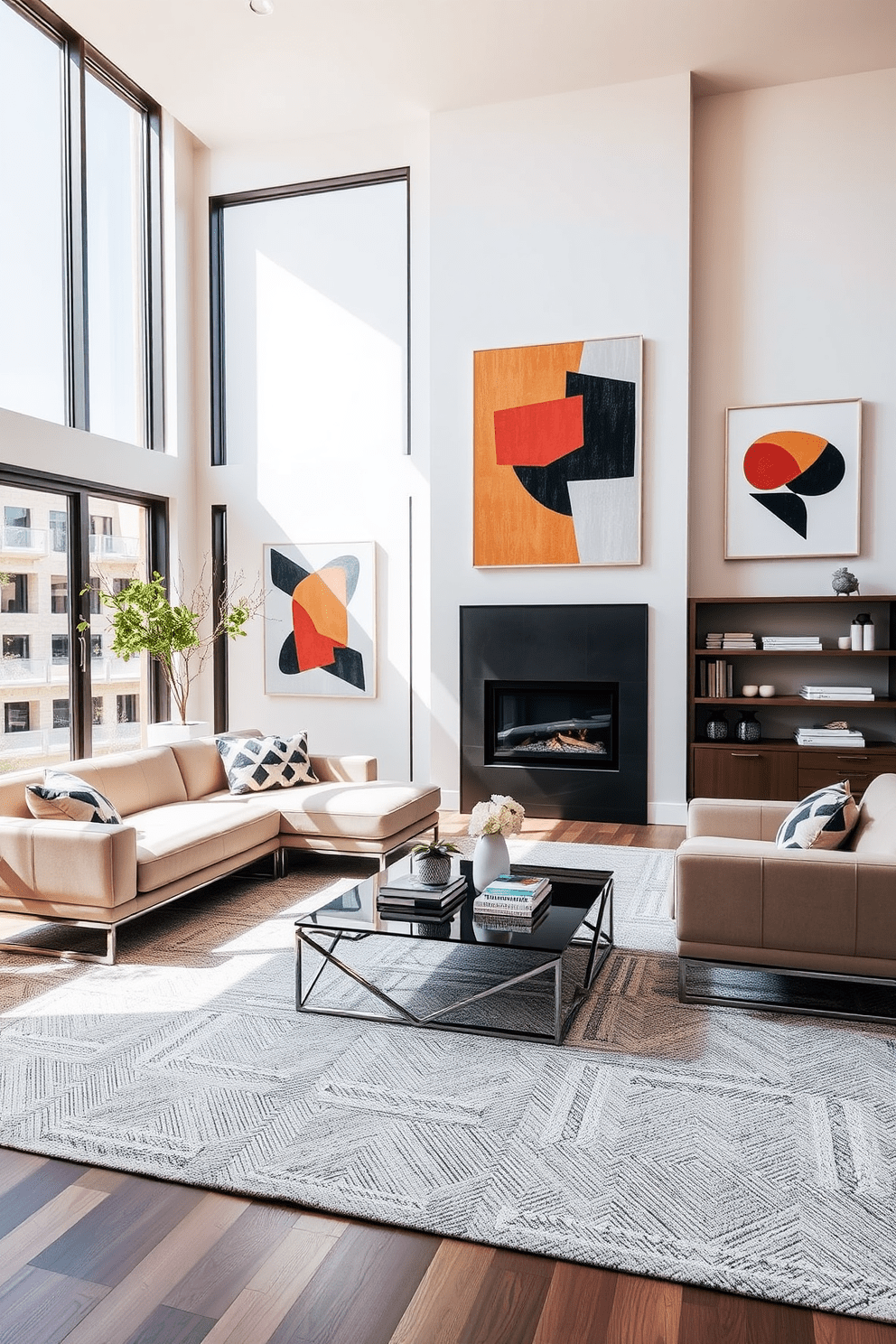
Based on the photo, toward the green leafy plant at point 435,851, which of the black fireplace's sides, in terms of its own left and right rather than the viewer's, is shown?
front

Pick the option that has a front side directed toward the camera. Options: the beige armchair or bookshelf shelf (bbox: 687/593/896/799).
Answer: the bookshelf shelf

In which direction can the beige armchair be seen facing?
to the viewer's left

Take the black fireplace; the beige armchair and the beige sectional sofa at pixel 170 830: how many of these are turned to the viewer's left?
1

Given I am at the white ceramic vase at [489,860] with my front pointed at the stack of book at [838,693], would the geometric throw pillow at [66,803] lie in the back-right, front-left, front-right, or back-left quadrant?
back-left

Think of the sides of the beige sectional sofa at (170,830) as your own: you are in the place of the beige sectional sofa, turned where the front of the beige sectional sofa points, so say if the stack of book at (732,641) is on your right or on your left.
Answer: on your left

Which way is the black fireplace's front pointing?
toward the camera

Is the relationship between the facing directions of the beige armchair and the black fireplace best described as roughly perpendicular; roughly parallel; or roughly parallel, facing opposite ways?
roughly perpendicular

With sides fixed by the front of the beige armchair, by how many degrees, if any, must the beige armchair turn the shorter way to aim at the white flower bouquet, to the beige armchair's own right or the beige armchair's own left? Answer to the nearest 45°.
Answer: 0° — it already faces it

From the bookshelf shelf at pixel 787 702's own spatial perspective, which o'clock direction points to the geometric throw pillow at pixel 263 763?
The geometric throw pillow is roughly at 2 o'clock from the bookshelf shelf.

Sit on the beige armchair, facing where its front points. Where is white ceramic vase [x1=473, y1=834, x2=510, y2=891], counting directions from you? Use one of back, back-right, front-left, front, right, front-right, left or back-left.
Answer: front

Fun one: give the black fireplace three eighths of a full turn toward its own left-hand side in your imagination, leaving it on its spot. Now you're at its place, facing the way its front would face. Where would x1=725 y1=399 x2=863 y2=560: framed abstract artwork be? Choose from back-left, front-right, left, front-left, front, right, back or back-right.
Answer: front-right

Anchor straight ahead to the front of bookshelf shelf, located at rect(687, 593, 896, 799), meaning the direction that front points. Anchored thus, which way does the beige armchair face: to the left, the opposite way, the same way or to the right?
to the right

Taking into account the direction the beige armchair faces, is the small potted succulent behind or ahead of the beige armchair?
ahead
